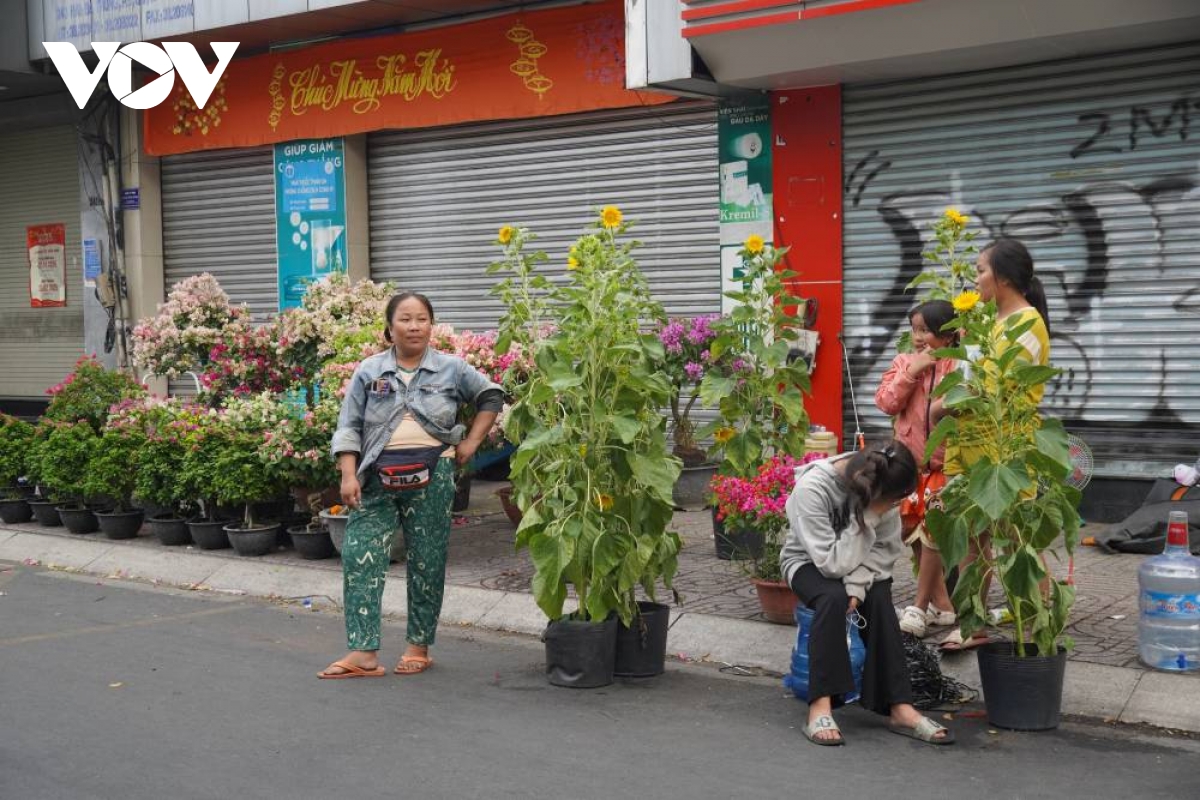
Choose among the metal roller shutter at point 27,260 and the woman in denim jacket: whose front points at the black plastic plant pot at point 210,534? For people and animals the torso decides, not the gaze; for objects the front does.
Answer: the metal roller shutter

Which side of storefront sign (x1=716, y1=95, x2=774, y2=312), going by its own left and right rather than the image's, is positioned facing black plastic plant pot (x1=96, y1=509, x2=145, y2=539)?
right

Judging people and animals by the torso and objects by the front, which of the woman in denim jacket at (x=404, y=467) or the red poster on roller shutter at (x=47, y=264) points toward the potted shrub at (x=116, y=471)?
the red poster on roller shutter

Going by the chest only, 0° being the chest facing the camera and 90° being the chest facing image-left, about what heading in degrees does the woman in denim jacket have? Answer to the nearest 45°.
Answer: approximately 0°

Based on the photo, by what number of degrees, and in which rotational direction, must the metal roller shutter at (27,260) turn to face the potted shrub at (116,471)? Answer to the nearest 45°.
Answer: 0° — it already faces it

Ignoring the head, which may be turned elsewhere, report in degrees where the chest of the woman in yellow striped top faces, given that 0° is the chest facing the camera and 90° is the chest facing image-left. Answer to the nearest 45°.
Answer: approximately 90°
